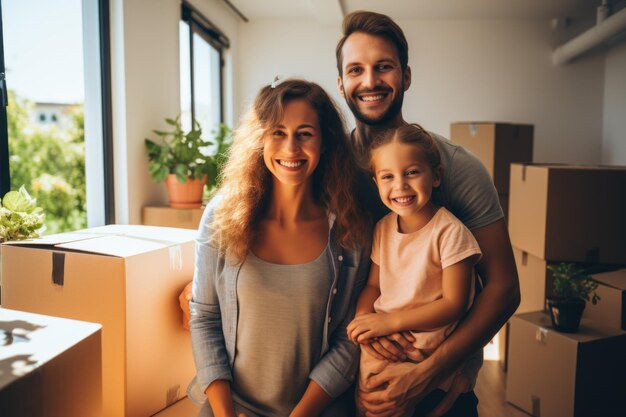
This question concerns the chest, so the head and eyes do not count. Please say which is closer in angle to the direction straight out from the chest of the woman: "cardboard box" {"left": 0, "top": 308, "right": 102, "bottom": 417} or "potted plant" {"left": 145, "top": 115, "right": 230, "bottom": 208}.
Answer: the cardboard box

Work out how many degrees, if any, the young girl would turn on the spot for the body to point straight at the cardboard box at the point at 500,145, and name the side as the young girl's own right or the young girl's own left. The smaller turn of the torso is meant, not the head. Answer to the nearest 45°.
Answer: approximately 135° to the young girl's own right

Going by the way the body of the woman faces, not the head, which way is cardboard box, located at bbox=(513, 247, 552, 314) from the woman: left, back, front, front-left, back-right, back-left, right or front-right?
back-left

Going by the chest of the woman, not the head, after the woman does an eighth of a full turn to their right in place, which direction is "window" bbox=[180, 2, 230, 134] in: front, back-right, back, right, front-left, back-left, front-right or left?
back-right

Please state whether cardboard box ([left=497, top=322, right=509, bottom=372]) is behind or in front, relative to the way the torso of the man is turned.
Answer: behind

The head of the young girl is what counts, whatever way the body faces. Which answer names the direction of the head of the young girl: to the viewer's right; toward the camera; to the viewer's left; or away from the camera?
toward the camera

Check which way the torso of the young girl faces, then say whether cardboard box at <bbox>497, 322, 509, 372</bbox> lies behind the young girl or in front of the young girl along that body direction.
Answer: behind

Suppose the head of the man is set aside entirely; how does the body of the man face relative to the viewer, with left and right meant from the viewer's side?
facing the viewer and to the left of the viewer

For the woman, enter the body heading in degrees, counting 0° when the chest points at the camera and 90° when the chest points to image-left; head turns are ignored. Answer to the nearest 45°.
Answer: approximately 0°

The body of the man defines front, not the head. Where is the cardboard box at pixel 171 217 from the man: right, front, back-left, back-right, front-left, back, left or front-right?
right

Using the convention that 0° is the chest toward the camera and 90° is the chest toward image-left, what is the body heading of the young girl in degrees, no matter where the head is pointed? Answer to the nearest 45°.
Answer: approximately 45°

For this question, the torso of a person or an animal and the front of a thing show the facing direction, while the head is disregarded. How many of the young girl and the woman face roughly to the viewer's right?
0

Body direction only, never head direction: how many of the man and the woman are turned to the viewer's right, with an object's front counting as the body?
0

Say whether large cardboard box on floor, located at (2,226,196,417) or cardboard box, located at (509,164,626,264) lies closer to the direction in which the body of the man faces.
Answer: the large cardboard box on floor
